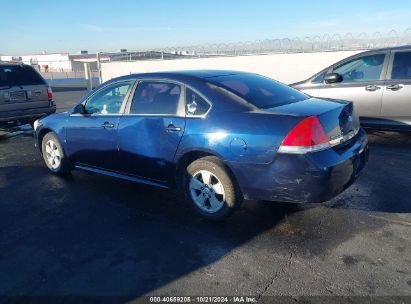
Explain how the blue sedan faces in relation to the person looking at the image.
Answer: facing away from the viewer and to the left of the viewer

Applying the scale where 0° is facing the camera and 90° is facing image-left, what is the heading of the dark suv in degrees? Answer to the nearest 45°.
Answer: approximately 180°

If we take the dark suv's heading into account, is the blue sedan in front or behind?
behind

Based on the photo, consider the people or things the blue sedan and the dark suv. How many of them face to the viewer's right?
0

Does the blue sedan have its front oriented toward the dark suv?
yes
